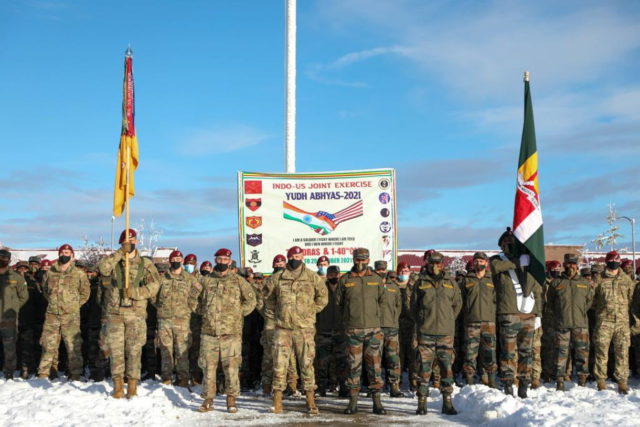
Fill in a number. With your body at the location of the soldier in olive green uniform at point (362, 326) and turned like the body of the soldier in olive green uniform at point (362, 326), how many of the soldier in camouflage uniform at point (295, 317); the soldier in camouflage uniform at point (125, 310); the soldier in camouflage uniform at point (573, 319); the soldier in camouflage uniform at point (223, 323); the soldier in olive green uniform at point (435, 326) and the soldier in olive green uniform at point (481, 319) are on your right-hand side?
3

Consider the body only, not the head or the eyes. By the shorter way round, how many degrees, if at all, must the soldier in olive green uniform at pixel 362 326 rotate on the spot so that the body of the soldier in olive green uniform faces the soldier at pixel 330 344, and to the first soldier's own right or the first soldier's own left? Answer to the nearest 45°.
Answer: approximately 180°

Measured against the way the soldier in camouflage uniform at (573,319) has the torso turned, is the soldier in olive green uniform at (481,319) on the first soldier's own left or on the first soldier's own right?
on the first soldier's own right

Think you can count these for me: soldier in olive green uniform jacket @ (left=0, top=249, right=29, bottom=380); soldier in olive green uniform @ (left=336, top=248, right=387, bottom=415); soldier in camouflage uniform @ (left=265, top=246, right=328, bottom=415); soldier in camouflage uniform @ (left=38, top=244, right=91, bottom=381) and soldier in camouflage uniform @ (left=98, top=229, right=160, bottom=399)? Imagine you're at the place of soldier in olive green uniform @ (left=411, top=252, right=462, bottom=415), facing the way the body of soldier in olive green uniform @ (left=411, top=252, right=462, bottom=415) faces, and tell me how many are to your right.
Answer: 5

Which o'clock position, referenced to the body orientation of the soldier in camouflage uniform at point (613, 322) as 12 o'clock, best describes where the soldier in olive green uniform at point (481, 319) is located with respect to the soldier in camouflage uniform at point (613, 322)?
the soldier in olive green uniform at point (481, 319) is roughly at 2 o'clock from the soldier in camouflage uniform at point (613, 322).

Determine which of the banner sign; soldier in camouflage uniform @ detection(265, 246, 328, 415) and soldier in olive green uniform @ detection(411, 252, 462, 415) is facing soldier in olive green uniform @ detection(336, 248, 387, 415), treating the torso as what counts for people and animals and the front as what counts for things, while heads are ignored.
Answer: the banner sign

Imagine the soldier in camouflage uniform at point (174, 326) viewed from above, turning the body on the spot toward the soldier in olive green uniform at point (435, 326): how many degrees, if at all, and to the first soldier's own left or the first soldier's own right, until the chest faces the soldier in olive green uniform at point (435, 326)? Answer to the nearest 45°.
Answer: approximately 45° to the first soldier's own left

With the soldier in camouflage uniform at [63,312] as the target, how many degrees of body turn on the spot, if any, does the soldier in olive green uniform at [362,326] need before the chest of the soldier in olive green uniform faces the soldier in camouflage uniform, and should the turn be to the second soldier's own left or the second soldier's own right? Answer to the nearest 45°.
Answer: approximately 90° to the second soldier's own right

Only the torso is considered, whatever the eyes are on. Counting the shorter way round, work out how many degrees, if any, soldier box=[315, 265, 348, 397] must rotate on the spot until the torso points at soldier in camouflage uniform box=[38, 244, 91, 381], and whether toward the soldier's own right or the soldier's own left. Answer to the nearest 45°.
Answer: approximately 90° to the soldier's own right

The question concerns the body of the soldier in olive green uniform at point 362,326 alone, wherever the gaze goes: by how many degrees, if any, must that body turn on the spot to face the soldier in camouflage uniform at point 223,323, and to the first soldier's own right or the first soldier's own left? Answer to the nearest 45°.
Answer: approximately 90° to the first soldier's own right

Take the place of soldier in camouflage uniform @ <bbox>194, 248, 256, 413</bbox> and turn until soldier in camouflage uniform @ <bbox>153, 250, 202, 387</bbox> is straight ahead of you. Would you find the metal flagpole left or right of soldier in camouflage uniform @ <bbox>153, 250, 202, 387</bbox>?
right
